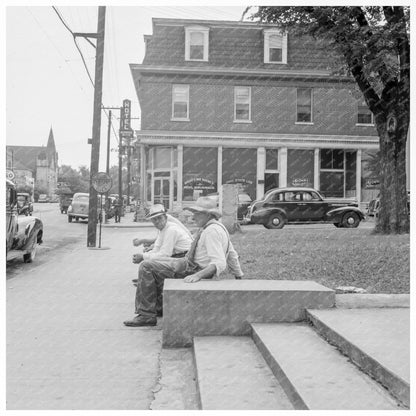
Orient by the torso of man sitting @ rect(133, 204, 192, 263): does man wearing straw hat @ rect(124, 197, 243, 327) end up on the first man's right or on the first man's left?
on the first man's left

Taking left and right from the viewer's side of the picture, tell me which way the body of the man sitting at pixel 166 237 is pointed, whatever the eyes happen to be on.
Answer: facing to the left of the viewer

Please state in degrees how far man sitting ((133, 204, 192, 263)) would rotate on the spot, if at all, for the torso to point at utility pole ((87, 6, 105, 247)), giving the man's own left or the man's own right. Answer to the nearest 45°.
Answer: approximately 90° to the man's own right

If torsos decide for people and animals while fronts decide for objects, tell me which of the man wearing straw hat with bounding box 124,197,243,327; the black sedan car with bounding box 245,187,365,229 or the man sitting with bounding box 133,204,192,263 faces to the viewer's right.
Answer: the black sedan car

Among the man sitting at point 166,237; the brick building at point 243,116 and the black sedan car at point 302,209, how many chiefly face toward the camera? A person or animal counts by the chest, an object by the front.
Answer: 1

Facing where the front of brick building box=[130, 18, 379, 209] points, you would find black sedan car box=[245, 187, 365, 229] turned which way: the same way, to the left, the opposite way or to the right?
to the left

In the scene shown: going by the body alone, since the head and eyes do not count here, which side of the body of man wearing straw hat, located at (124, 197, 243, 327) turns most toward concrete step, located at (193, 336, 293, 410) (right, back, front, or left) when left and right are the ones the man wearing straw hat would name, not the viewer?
left

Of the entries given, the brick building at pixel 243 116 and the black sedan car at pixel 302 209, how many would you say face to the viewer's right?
1

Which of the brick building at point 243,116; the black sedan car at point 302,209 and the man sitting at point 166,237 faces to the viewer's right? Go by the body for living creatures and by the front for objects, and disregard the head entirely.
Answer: the black sedan car

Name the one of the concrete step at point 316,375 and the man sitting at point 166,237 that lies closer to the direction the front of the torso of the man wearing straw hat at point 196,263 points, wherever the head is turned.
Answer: the man sitting

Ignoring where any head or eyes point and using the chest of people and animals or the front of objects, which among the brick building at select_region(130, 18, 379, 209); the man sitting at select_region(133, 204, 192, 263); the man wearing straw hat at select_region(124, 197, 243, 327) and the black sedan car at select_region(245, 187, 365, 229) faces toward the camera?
the brick building

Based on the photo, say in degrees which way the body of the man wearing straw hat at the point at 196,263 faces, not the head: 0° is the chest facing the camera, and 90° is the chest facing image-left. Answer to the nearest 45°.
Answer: approximately 90°

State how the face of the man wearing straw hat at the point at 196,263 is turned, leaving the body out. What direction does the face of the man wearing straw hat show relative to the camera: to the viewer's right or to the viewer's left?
to the viewer's left

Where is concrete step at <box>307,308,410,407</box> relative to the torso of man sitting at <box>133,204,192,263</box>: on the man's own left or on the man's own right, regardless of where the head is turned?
on the man's own left

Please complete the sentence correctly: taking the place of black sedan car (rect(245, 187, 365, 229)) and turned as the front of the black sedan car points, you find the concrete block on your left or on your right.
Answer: on your right

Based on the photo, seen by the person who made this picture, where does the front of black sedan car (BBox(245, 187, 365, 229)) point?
facing to the right of the viewer
